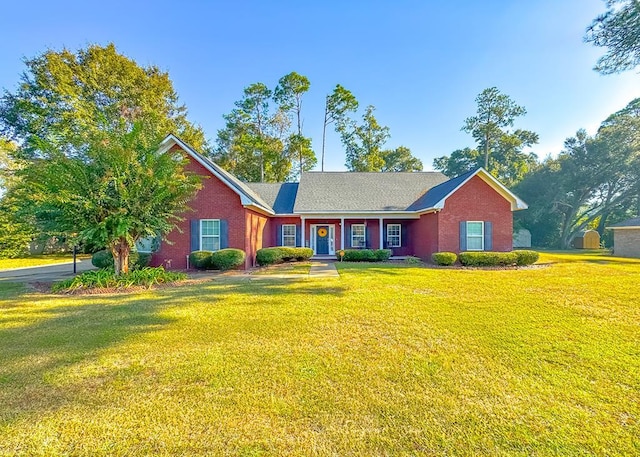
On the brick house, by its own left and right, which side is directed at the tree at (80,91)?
right

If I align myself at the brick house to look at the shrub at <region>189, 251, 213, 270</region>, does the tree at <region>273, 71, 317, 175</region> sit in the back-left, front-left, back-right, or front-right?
back-right

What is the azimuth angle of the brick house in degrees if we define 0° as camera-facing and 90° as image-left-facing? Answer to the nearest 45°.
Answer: approximately 0°

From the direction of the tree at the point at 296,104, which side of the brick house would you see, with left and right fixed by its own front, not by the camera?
back

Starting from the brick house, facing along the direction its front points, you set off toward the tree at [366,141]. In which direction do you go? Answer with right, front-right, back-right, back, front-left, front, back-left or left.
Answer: back

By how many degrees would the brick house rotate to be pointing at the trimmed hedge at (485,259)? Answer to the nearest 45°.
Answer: approximately 90° to its left

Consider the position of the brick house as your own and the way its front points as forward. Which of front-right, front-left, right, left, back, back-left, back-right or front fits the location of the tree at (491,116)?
back-left

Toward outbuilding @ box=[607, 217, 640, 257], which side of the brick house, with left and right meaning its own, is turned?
left

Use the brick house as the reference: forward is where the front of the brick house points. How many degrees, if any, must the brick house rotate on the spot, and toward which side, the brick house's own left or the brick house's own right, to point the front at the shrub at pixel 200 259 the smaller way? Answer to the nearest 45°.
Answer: approximately 45° to the brick house's own right

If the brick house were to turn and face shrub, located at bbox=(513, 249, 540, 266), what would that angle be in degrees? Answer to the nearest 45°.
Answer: approximately 90° to its left

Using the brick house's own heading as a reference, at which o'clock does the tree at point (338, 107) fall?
The tree is roughly at 6 o'clock from the brick house.

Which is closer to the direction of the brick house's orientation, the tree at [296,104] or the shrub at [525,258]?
the shrub

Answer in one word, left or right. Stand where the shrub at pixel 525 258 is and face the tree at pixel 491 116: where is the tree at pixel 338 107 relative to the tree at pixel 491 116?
left
